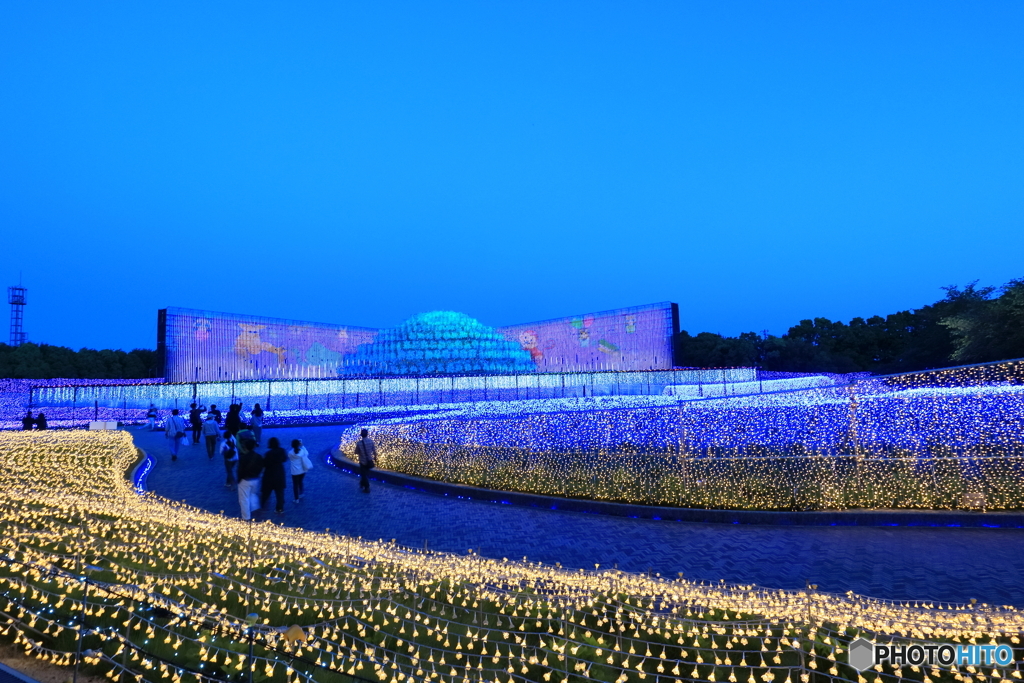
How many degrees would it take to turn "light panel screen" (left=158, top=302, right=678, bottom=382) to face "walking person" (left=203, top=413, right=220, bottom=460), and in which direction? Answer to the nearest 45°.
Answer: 0° — it already faces them

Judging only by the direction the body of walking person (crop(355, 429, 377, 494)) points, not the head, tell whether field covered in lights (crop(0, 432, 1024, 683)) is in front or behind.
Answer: behind

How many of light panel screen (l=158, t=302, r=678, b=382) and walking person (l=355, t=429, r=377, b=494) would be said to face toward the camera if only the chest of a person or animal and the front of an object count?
1

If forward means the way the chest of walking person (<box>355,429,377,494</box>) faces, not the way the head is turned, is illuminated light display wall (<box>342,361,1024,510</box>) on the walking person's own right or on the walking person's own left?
on the walking person's own right

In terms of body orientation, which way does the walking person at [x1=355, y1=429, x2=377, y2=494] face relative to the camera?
away from the camera

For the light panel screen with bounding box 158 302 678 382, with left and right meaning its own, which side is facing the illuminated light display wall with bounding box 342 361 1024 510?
front

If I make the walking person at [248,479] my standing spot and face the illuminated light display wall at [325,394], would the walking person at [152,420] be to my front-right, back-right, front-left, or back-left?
front-left

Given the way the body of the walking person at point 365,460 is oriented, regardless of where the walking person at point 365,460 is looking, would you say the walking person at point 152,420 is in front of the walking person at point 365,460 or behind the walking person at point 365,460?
in front

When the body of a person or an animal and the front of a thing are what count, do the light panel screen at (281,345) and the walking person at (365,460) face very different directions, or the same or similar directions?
very different directions

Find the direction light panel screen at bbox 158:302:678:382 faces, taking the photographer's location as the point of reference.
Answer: facing the viewer

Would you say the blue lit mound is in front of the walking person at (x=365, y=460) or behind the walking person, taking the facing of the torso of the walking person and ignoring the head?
in front

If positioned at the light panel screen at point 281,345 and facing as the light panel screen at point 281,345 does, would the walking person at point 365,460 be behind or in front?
in front

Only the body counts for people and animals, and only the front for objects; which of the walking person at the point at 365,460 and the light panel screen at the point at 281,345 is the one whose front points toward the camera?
the light panel screen

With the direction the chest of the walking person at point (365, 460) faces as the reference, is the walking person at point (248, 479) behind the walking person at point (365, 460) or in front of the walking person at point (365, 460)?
behind

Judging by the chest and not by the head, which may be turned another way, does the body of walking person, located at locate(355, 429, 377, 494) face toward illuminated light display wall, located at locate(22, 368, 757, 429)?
yes
